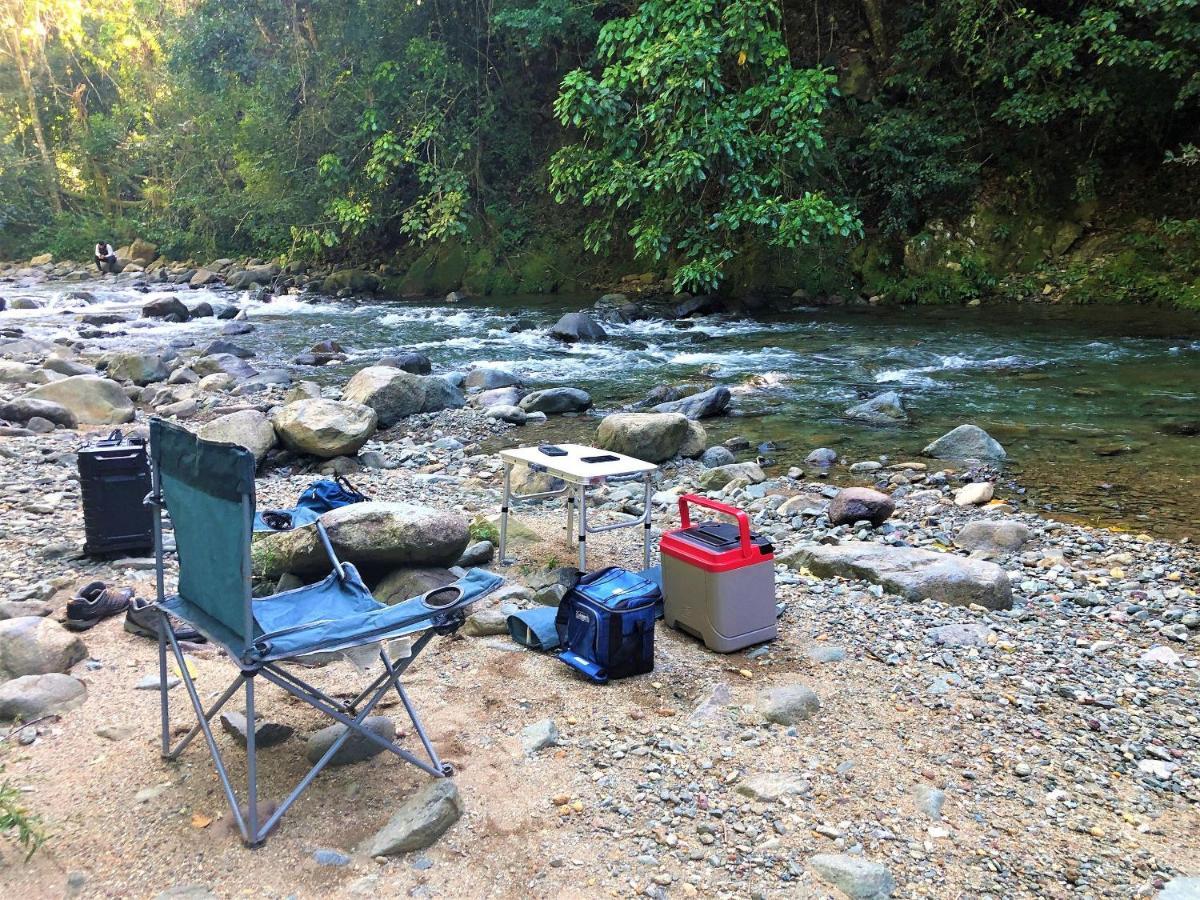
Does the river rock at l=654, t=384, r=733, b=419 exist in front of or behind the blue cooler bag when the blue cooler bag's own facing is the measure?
behind

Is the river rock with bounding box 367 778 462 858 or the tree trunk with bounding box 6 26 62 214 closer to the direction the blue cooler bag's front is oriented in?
the river rock

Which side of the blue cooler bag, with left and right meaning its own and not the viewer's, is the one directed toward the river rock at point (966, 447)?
back

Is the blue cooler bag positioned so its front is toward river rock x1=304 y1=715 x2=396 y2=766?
yes

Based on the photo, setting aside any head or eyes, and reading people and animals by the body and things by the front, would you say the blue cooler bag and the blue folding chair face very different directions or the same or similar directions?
very different directions

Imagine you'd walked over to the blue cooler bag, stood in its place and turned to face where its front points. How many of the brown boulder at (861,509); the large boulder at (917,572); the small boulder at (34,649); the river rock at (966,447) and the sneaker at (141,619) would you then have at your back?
3

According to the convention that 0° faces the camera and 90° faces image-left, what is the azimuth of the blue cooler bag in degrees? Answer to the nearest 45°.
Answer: approximately 45°

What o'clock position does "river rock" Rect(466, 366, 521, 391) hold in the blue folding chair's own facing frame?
The river rock is roughly at 11 o'clock from the blue folding chair.

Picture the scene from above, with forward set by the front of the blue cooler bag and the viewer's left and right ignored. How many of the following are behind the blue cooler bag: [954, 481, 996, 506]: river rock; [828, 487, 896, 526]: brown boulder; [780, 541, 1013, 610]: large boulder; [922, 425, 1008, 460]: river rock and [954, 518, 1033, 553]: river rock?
5

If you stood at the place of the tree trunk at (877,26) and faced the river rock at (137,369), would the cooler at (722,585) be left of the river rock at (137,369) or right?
left

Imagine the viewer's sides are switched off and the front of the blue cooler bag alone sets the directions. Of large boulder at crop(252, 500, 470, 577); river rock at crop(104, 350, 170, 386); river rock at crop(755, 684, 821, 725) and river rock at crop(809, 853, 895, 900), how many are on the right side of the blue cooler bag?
2
